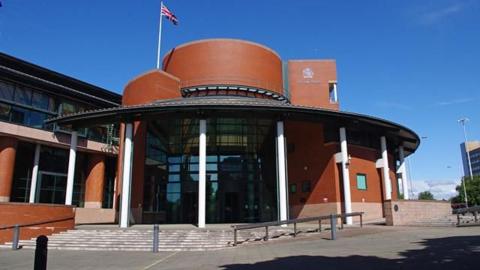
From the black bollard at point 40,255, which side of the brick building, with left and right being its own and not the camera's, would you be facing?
front

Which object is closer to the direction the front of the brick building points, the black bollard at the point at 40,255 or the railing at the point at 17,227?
the black bollard

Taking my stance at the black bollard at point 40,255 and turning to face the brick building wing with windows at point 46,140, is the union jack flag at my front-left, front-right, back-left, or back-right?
front-right

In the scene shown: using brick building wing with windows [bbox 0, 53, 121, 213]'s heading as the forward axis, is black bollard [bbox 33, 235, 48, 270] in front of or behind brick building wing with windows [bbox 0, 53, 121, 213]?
in front

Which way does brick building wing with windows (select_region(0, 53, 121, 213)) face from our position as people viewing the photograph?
facing the viewer and to the right of the viewer

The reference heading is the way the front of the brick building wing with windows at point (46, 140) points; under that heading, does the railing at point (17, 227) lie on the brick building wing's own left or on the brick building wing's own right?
on the brick building wing's own right

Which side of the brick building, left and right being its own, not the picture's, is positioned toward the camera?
front
